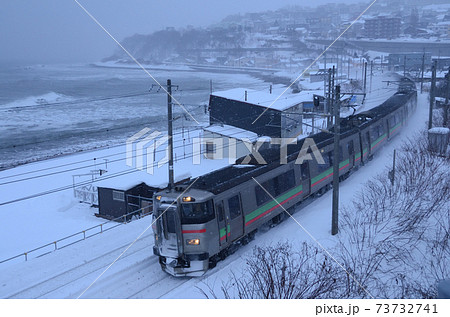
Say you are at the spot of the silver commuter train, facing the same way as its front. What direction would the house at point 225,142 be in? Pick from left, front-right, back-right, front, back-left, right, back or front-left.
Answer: back-right

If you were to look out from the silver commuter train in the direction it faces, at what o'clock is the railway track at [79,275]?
The railway track is roughly at 1 o'clock from the silver commuter train.

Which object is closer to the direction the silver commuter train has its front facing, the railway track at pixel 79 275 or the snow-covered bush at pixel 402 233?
the railway track

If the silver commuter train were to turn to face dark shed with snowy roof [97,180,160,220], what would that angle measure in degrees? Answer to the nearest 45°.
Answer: approximately 90° to its right

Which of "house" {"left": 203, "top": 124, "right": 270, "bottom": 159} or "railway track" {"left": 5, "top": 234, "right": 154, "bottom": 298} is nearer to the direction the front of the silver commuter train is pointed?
the railway track

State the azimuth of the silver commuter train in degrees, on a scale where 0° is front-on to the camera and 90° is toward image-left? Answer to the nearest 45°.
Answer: approximately 45°

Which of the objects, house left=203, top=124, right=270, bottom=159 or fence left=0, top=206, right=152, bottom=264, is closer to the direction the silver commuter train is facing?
the fence

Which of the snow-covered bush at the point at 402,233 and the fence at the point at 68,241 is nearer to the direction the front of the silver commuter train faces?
the fence
